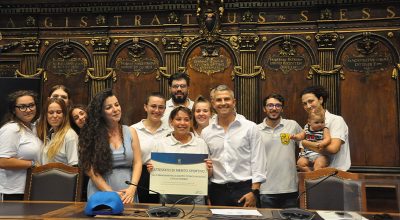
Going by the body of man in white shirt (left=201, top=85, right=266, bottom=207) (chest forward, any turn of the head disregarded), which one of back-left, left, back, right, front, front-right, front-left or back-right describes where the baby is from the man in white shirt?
back-left

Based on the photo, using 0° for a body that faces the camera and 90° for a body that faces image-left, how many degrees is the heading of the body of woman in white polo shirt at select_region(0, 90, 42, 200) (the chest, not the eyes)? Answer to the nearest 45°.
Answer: approximately 315°

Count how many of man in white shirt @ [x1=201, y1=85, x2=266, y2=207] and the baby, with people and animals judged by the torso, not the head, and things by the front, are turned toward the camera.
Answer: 2

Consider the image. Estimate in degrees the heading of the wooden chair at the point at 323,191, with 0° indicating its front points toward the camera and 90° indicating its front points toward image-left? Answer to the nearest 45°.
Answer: approximately 0°

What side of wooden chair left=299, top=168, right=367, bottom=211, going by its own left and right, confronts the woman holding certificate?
right

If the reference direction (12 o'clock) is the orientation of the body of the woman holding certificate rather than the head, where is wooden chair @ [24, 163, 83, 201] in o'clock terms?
The wooden chair is roughly at 3 o'clock from the woman holding certificate.

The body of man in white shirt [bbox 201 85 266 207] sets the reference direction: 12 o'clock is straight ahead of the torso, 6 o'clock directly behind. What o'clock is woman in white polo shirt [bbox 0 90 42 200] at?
The woman in white polo shirt is roughly at 3 o'clock from the man in white shirt.

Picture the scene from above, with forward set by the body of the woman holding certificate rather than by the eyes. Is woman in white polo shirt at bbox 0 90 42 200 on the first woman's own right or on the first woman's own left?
on the first woman's own right
